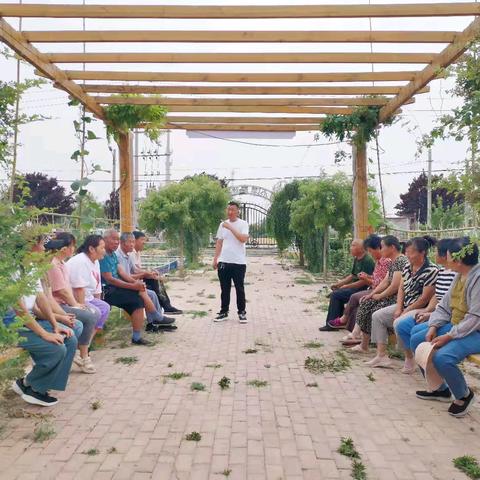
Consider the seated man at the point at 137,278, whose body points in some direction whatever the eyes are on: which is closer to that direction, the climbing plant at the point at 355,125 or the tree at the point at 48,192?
the climbing plant

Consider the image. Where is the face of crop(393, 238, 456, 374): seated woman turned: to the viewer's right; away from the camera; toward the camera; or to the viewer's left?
to the viewer's left

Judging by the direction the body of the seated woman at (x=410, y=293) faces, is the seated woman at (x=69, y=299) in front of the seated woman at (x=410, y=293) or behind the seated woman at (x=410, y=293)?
in front

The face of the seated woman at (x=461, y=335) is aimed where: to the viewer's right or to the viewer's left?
to the viewer's left

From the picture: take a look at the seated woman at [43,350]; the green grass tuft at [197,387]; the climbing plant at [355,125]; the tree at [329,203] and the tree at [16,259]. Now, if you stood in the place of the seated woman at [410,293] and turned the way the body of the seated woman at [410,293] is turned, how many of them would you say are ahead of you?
3

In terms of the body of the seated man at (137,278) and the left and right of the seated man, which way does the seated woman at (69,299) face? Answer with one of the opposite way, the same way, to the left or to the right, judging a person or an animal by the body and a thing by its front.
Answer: the same way

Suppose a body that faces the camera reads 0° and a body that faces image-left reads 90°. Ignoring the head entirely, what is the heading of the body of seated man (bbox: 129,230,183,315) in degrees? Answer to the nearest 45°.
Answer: approximately 270°

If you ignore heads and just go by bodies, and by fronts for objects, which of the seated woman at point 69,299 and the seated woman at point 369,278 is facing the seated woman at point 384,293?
the seated woman at point 69,299

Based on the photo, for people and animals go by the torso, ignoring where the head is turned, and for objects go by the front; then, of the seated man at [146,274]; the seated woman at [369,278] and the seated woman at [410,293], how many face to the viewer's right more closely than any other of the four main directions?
1

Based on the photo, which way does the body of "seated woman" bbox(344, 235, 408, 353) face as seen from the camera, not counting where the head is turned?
to the viewer's left

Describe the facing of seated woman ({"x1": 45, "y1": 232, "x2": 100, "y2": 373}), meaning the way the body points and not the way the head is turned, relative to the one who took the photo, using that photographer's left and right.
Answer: facing to the right of the viewer

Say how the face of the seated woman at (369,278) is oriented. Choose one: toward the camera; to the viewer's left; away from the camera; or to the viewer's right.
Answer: to the viewer's left

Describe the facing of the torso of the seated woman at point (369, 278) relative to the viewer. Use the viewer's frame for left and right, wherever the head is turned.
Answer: facing to the left of the viewer

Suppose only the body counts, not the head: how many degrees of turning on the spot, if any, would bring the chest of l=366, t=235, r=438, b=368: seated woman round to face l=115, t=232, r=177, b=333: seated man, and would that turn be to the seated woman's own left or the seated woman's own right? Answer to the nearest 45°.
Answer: approximately 45° to the seated woman's own right

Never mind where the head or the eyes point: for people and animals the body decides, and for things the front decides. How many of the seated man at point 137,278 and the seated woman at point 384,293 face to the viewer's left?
1

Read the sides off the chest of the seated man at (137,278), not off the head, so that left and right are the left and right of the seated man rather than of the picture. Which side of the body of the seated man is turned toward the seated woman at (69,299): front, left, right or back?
right

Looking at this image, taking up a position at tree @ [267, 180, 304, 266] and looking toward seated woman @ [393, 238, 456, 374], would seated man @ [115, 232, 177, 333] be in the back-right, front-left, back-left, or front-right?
front-right

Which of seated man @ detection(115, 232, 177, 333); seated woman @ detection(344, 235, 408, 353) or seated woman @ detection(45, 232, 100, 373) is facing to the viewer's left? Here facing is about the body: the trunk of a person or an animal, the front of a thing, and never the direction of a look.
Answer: seated woman @ detection(344, 235, 408, 353)
